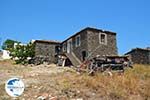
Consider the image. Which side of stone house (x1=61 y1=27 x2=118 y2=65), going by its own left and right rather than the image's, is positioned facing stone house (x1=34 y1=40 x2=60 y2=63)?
right

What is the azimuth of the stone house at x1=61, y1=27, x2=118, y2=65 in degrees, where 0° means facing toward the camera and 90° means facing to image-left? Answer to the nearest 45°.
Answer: approximately 45°
